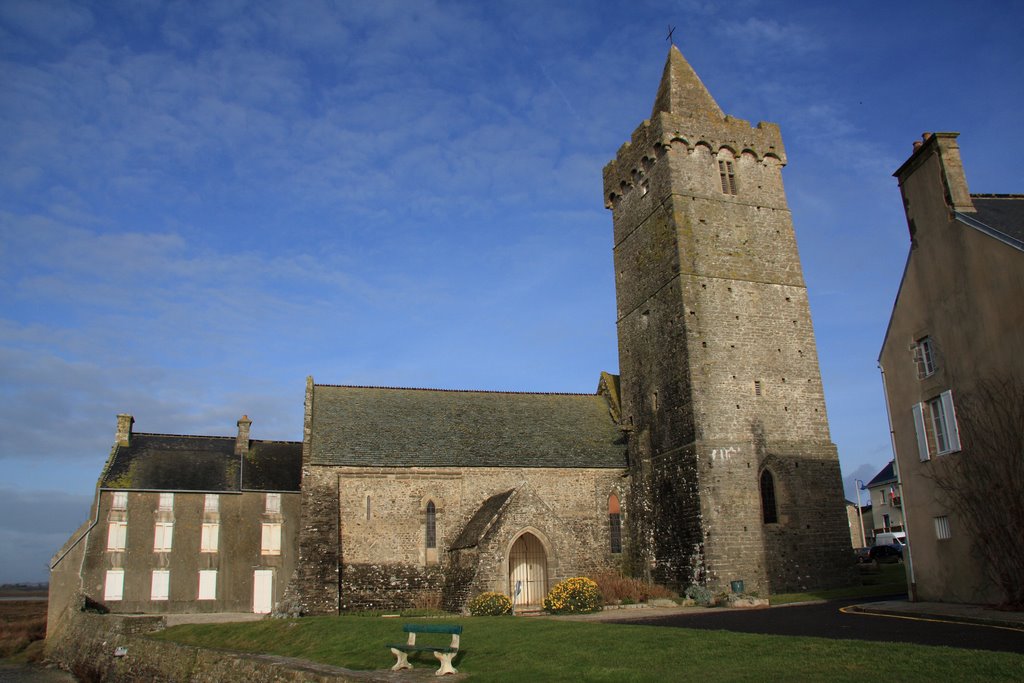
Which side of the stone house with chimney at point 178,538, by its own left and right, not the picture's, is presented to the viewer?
front

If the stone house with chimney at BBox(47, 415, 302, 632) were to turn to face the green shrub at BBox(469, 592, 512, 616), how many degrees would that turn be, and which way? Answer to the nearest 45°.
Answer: approximately 45° to its left

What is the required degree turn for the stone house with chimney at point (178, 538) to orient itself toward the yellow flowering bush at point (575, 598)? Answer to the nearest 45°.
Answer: approximately 45° to its left

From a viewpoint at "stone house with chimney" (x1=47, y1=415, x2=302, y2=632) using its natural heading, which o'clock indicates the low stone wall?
The low stone wall is roughly at 12 o'clock from the stone house with chimney.

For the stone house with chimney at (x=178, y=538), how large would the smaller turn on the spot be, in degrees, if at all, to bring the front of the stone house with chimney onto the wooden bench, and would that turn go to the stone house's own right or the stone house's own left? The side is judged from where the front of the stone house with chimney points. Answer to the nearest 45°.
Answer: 0° — it already faces it

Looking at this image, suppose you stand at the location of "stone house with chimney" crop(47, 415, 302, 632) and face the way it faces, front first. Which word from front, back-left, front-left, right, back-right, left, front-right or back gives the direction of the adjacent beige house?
front-left

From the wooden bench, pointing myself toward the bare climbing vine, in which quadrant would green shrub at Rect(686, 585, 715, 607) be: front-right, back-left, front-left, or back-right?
front-left

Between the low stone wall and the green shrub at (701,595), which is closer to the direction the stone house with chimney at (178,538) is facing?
the low stone wall

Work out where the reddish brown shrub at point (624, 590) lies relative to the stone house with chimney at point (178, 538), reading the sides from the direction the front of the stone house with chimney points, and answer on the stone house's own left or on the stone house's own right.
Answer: on the stone house's own left

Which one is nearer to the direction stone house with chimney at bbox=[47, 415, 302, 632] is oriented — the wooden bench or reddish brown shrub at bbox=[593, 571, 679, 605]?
the wooden bench

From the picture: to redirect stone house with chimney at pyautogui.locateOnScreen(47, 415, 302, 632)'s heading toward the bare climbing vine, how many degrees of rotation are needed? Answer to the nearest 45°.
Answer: approximately 45° to its left

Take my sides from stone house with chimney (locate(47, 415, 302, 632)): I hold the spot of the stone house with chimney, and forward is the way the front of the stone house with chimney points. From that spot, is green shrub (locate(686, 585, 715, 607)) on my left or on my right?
on my left

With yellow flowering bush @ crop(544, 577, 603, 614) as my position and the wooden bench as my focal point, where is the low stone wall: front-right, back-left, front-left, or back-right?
front-right
